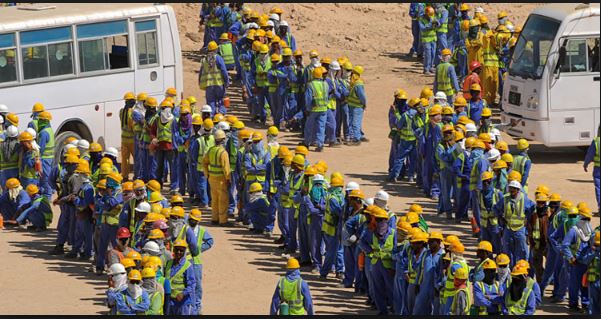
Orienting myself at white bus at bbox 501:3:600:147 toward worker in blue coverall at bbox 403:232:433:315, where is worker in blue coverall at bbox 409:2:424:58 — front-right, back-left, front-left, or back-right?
back-right

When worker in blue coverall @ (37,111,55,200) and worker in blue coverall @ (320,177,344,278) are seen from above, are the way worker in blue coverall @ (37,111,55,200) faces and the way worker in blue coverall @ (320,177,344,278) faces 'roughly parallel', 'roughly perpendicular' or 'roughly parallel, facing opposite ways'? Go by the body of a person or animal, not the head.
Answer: roughly parallel

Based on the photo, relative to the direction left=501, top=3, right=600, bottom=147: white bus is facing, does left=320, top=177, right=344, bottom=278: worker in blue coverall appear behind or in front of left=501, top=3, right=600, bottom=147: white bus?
in front

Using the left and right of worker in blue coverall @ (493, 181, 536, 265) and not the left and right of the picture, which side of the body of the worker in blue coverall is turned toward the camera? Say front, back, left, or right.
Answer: front

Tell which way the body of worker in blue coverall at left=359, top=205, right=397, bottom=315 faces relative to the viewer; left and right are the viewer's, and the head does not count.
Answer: facing the viewer

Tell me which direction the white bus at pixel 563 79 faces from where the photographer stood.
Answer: facing the viewer and to the left of the viewer

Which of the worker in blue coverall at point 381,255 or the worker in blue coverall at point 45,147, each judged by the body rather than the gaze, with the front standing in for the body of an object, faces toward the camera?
the worker in blue coverall at point 381,255

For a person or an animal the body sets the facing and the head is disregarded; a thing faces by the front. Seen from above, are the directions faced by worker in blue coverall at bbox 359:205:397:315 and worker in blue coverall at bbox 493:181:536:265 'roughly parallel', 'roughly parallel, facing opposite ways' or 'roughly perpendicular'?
roughly parallel

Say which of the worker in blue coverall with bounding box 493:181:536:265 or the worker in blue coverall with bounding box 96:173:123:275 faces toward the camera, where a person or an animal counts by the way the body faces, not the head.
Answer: the worker in blue coverall with bounding box 493:181:536:265

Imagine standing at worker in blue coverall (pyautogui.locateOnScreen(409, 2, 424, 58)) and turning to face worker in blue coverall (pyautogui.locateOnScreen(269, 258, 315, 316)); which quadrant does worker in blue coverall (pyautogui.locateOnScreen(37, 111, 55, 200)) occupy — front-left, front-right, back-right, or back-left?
front-right
